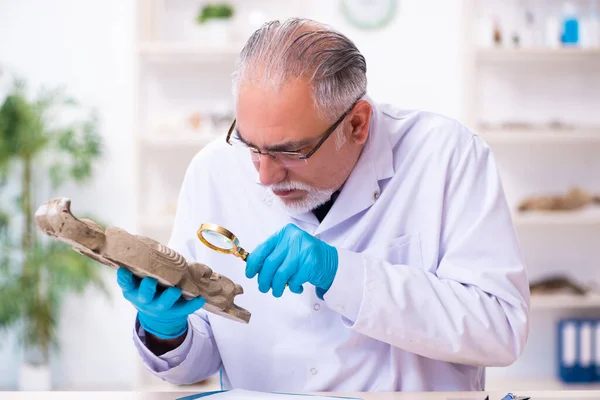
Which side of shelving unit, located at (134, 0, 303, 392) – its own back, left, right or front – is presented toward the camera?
front

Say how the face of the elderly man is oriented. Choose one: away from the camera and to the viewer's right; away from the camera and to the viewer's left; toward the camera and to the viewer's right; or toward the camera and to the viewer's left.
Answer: toward the camera and to the viewer's left

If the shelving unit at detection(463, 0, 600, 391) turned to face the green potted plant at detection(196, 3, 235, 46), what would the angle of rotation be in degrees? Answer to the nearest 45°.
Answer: approximately 90° to its right

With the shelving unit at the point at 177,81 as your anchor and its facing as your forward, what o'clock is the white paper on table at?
The white paper on table is roughly at 12 o'clock from the shelving unit.

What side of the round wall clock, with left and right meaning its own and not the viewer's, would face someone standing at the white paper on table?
front

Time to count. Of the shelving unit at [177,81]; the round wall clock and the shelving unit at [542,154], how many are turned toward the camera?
3

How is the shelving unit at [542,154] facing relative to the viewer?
toward the camera

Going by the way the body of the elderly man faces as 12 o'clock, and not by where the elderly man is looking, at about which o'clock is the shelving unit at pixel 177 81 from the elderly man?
The shelving unit is roughly at 4 o'clock from the elderly man.

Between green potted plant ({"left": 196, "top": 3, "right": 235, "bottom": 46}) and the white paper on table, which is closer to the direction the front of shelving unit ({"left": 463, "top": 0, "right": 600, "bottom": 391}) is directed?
the white paper on table

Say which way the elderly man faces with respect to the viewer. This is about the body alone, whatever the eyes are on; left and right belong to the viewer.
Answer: facing the viewer and to the left of the viewer
